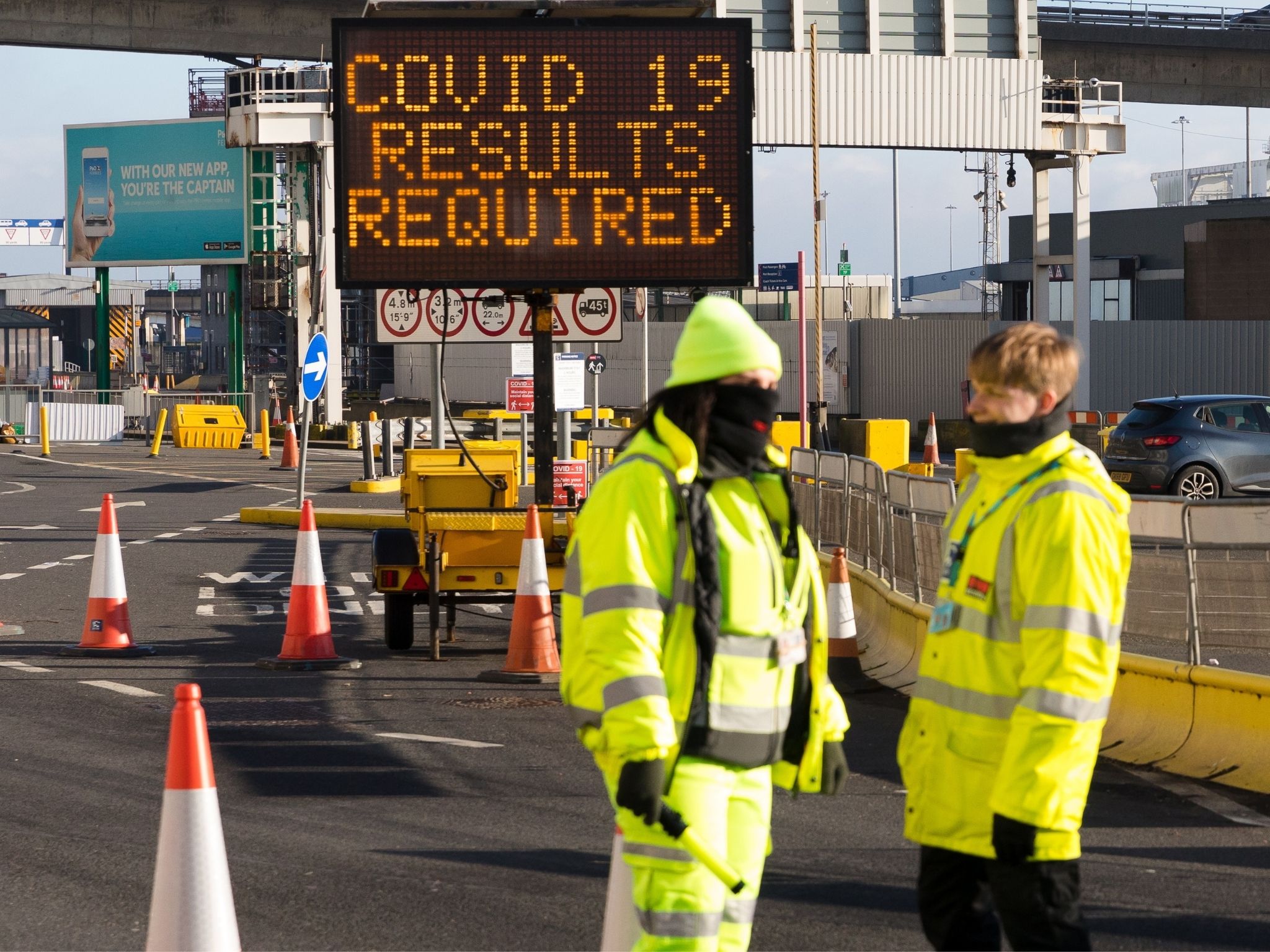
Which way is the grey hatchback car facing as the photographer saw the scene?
facing away from the viewer and to the right of the viewer

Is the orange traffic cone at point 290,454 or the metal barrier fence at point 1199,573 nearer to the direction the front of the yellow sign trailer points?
the orange traffic cone

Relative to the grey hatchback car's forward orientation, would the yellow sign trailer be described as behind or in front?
behind

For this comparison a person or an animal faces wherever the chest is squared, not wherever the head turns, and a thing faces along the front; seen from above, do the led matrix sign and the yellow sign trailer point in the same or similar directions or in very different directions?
very different directions

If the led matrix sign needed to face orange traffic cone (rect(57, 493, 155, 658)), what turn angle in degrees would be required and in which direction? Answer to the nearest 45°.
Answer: approximately 90° to its right

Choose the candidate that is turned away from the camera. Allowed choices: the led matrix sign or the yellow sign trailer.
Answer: the yellow sign trailer

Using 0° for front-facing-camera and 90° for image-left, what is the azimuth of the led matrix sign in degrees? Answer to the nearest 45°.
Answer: approximately 0°

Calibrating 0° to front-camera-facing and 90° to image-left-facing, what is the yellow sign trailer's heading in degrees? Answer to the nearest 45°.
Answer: approximately 180°
